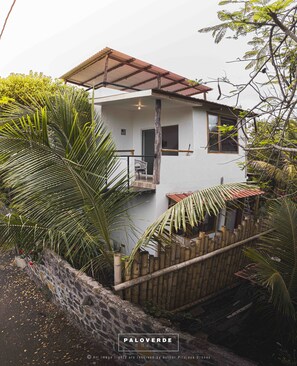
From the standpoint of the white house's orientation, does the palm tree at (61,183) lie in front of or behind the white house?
in front

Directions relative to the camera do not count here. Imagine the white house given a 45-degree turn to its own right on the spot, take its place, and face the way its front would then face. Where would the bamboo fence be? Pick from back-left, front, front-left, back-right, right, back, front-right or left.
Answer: left

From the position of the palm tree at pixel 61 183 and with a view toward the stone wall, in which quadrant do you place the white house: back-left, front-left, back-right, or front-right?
back-left

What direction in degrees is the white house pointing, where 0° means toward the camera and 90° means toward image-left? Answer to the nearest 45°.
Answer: approximately 45°

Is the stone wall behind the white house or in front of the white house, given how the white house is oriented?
in front
